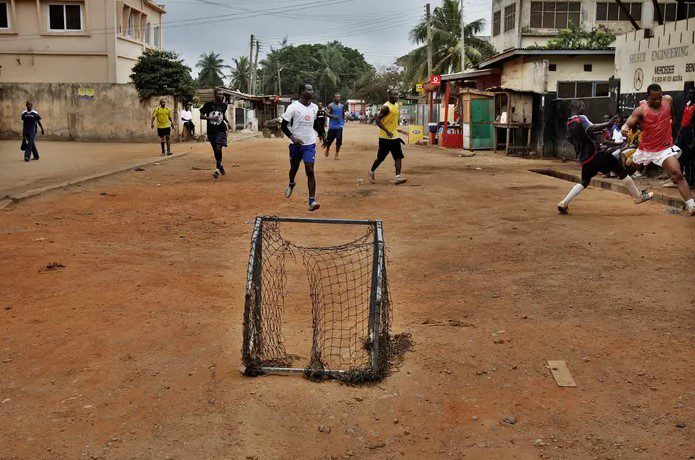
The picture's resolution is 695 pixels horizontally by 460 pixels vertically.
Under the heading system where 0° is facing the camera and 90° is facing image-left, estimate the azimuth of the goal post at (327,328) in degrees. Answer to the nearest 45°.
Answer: approximately 180°

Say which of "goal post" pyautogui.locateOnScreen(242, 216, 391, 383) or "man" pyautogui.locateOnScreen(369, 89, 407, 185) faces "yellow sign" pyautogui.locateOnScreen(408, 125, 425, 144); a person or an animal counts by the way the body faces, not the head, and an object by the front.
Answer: the goal post

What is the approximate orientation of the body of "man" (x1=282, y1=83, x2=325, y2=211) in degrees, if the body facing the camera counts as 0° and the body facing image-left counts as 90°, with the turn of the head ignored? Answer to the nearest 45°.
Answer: approximately 315°

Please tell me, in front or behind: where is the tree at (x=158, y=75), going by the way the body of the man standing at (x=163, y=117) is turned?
behind

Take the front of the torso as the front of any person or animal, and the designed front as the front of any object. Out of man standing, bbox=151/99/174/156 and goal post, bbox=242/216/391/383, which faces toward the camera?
the man standing

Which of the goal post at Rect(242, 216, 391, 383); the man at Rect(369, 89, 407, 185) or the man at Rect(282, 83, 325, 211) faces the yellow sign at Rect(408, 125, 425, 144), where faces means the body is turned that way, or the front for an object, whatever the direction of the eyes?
the goal post

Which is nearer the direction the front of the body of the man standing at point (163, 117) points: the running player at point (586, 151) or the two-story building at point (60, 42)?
the running player

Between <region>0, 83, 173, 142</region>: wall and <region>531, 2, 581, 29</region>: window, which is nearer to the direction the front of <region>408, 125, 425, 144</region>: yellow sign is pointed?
the wall

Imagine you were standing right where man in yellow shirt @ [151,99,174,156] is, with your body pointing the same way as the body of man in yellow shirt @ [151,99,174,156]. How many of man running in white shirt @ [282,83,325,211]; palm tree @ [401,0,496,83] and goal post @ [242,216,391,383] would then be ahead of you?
2

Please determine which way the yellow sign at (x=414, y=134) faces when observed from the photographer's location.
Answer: facing the viewer

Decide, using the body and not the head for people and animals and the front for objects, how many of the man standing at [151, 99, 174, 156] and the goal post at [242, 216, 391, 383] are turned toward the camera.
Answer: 1

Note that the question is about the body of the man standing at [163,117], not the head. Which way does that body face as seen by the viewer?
toward the camera

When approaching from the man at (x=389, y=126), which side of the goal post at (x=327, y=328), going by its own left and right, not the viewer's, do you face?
front

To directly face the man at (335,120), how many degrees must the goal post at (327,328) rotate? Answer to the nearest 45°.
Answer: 0° — it already faces them
